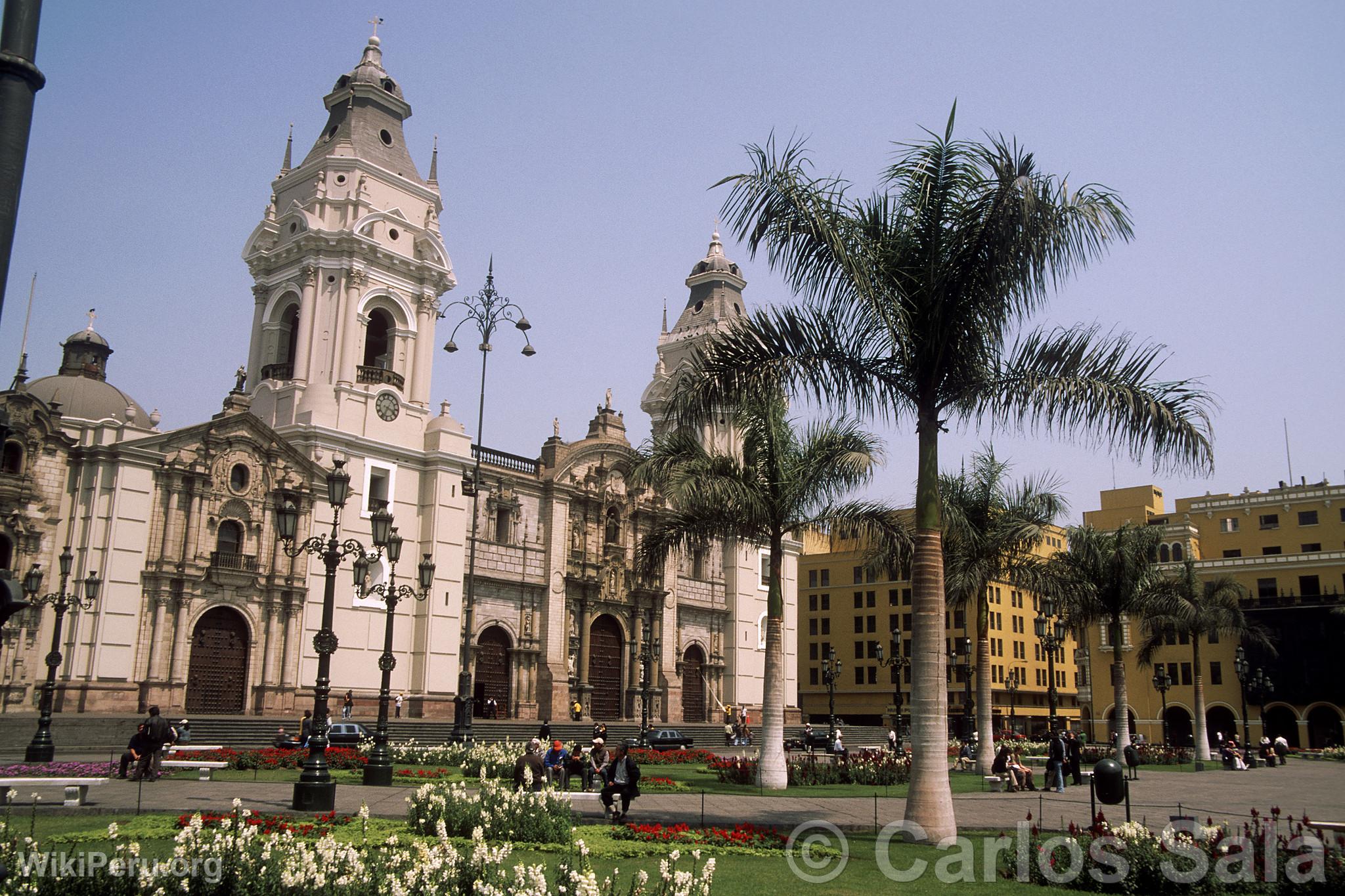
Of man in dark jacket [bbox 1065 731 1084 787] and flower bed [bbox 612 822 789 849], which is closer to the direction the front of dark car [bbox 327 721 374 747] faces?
the man in dark jacket

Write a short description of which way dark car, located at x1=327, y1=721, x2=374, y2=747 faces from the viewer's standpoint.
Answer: facing to the right of the viewer

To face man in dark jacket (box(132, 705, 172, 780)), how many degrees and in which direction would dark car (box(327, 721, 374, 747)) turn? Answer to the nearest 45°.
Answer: approximately 90° to its right

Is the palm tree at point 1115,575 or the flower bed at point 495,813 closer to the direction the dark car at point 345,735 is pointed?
the palm tree

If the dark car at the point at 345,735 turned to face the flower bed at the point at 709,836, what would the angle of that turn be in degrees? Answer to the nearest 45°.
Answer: approximately 90° to its right

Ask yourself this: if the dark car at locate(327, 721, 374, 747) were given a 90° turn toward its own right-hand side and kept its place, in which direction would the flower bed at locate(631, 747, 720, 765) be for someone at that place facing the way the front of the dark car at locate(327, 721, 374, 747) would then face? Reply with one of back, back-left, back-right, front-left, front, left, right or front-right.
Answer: left

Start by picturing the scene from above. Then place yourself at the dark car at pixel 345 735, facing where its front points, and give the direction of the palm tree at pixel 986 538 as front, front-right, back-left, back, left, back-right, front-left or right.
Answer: front-right

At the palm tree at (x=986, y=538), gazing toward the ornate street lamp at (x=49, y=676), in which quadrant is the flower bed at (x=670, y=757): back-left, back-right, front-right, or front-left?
front-right

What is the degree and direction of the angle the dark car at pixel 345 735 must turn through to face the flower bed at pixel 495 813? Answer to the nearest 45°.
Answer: approximately 90° to its right
